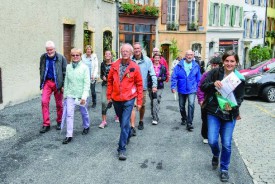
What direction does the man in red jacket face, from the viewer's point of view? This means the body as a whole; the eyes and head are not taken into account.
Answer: toward the camera

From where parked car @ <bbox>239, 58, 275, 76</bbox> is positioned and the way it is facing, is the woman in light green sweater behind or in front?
in front

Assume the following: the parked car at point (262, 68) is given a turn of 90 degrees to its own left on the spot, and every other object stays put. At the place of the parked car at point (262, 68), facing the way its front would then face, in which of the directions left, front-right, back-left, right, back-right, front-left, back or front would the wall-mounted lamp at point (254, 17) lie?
back-left

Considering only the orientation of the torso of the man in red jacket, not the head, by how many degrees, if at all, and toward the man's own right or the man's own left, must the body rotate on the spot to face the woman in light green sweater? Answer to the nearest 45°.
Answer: approximately 135° to the man's own right

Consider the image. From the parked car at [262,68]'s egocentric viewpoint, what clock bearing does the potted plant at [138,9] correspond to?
The potted plant is roughly at 3 o'clock from the parked car.

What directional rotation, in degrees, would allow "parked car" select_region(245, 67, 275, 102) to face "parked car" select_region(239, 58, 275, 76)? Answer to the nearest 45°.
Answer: approximately 135° to its right

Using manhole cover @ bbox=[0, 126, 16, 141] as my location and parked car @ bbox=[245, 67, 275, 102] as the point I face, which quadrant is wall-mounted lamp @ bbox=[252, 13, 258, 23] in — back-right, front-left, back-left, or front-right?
front-left

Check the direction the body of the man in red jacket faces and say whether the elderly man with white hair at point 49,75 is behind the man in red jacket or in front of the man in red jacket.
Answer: behind

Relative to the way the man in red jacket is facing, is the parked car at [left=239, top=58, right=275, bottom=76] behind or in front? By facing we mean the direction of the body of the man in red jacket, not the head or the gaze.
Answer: behind

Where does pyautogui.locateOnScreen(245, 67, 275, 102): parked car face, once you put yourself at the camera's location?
facing the viewer and to the left of the viewer

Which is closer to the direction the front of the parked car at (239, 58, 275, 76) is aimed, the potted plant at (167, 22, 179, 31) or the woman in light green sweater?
the woman in light green sweater

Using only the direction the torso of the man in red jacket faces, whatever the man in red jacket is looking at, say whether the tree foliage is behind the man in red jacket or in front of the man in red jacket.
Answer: behind

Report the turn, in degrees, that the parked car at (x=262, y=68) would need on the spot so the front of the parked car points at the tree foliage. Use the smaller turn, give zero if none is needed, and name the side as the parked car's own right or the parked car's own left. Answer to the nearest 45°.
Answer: approximately 135° to the parked car's own right

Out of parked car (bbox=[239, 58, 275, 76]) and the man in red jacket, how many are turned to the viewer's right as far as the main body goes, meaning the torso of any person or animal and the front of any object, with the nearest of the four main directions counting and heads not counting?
0
